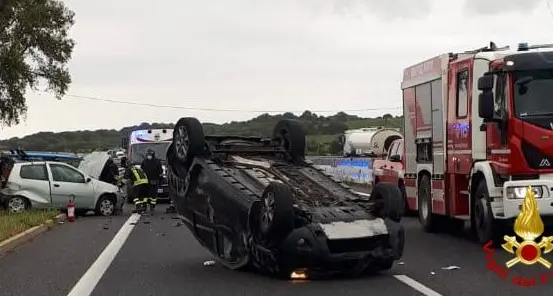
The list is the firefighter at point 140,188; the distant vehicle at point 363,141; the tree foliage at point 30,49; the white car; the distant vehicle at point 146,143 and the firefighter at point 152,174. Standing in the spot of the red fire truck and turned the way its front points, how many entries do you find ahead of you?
0

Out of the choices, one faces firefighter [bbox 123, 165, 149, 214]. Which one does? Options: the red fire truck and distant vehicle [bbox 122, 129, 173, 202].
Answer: the distant vehicle

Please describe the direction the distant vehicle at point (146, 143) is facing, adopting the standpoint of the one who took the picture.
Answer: facing the viewer

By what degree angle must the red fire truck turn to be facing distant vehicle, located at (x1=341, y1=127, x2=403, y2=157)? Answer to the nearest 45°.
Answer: approximately 135° to its left

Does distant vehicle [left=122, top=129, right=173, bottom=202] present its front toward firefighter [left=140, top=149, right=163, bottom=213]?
yes

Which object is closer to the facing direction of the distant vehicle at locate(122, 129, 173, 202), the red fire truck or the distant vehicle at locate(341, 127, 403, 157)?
the red fire truck

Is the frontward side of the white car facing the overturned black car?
no

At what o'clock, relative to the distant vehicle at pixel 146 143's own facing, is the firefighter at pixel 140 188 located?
The firefighter is roughly at 12 o'clock from the distant vehicle.

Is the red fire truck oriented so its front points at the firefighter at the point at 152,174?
no

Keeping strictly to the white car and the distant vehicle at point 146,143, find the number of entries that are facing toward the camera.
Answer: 1

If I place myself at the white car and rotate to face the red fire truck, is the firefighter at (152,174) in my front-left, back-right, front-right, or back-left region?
front-left

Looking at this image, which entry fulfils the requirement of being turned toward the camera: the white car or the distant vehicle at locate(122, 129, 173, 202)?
the distant vehicle
